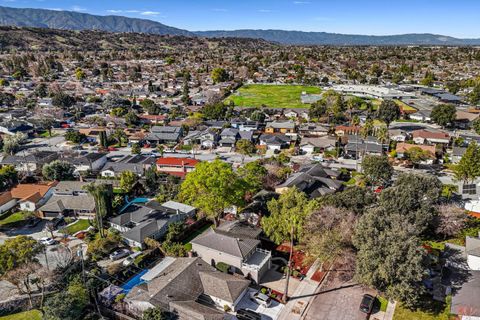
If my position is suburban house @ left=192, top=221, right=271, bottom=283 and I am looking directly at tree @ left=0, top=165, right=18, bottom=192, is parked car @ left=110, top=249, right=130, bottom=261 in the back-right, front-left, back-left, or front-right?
front-left

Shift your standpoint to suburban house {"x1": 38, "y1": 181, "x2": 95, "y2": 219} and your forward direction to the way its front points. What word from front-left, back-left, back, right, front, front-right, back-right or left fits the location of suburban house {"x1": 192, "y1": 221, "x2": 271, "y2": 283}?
front-left

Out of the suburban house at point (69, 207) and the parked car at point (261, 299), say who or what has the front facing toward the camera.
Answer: the suburban house

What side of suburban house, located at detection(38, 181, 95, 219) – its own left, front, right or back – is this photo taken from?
front

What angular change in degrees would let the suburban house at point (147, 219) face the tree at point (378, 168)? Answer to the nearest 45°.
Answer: approximately 135° to its left

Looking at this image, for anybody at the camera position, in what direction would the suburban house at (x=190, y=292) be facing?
facing the viewer and to the right of the viewer

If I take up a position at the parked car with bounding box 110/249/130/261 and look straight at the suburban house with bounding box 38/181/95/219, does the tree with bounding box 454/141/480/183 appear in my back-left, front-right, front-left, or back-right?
back-right

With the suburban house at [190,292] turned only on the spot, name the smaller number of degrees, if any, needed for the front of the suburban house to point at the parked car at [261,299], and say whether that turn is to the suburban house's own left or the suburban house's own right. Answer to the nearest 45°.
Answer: approximately 45° to the suburban house's own left

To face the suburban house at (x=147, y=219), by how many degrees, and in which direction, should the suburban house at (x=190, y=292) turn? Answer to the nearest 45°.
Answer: approximately 135° to its left

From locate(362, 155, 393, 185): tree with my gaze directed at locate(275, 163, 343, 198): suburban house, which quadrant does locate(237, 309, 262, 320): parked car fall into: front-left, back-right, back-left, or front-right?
front-left

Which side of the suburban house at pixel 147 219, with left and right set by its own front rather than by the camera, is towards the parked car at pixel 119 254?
front

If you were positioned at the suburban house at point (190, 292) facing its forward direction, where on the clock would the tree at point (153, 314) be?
The tree is roughly at 3 o'clock from the suburban house.

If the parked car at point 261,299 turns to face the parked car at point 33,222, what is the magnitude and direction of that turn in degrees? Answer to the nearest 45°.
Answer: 0° — it already faces it

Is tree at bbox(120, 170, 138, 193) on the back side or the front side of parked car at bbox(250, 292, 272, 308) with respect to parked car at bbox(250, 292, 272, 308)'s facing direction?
on the front side

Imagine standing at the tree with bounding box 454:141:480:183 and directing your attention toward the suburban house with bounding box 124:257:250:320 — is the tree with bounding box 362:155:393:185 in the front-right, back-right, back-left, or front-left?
front-right

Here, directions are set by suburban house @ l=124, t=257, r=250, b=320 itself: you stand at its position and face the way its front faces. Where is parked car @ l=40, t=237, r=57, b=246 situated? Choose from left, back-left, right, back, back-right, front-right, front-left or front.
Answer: back

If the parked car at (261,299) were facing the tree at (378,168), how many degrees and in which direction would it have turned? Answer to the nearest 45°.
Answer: approximately 90° to its right

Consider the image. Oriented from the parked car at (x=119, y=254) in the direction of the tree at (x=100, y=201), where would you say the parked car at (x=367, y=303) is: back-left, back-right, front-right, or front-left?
back-right
